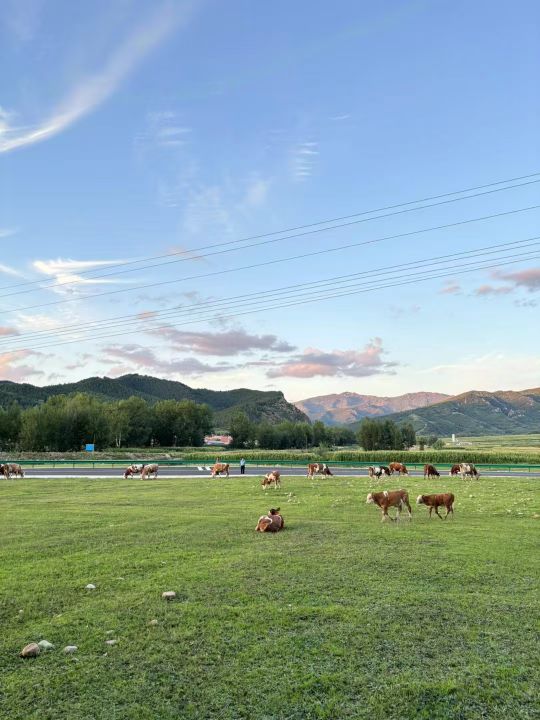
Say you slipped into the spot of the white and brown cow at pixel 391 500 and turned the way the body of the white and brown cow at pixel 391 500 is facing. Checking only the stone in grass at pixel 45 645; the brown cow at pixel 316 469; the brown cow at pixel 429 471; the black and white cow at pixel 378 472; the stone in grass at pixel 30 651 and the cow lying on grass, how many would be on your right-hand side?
3

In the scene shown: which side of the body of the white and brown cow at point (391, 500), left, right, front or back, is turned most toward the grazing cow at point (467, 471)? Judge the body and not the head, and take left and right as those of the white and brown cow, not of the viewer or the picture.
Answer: right

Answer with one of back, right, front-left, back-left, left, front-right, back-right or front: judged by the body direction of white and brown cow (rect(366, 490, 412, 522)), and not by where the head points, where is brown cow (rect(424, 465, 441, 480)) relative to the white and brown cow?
right

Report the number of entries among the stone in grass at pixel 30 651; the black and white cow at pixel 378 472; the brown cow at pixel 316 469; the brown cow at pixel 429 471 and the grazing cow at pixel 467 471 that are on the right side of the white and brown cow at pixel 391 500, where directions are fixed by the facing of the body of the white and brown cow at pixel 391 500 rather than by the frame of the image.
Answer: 4

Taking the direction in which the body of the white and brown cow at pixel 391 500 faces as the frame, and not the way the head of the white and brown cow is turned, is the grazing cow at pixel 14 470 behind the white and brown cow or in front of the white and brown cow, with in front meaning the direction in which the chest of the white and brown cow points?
in front

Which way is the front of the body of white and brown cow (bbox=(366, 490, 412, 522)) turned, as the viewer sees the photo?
to the viewer's left
